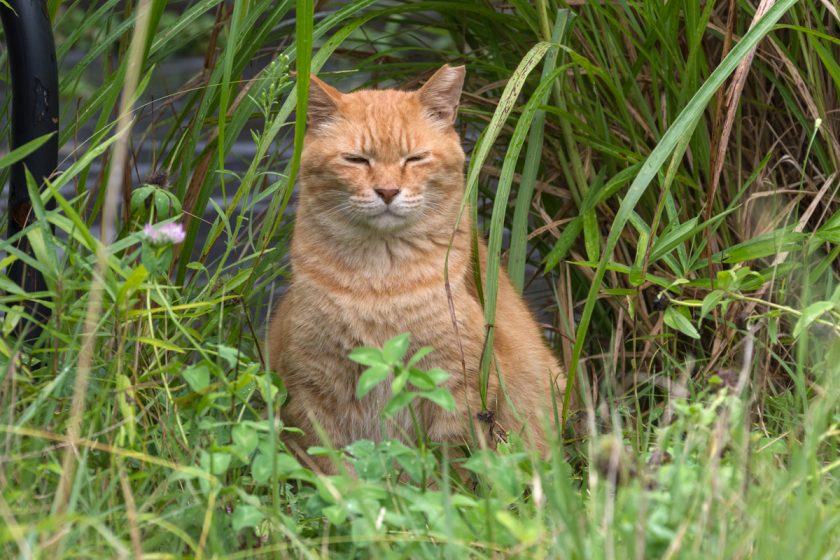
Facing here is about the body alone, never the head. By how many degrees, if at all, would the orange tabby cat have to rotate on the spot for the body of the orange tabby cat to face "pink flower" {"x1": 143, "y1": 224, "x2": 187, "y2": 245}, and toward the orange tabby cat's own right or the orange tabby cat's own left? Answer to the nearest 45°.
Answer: approximately 45° to the orange tabby cat's own right

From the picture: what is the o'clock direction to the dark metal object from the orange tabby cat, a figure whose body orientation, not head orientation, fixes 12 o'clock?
The dark metal object is roughly at 4 o'clock from the orange tabby cat.

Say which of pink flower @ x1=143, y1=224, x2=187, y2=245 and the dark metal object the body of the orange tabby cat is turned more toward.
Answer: the pink flower

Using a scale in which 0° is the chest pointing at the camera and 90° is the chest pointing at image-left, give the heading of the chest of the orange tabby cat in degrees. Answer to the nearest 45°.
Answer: approximately 0°

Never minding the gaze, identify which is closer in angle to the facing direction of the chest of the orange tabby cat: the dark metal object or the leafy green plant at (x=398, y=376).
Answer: the leafy green plant

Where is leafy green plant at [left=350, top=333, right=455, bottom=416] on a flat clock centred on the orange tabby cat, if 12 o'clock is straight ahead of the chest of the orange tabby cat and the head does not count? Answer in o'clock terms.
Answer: The leafy green plant is roughly at 12 o'clock from the orange tabby cat.
